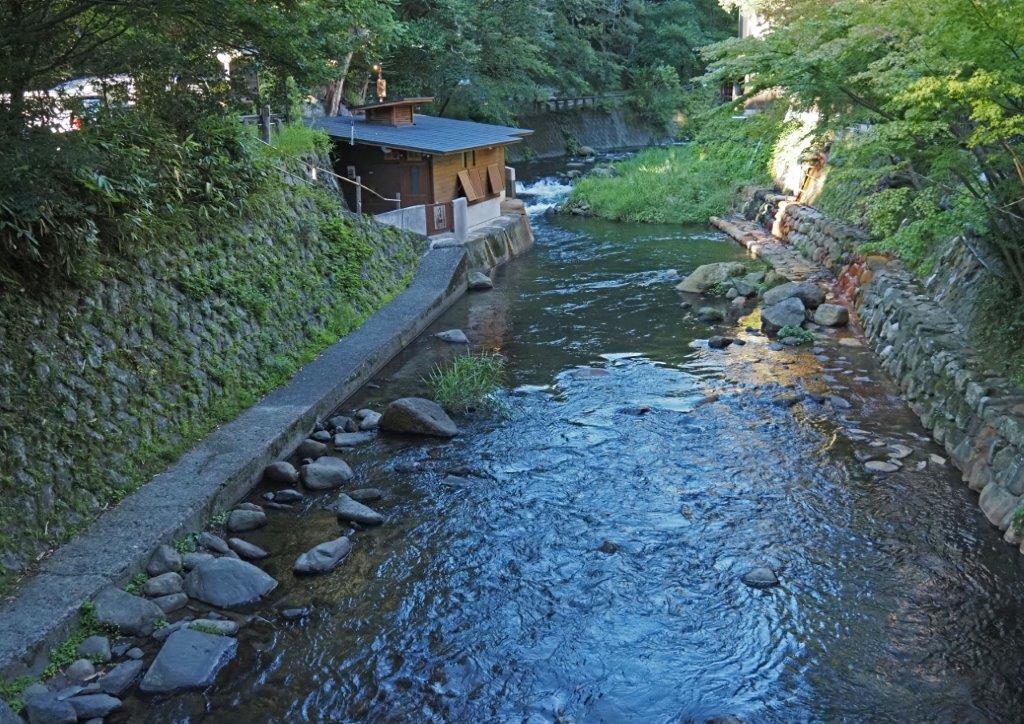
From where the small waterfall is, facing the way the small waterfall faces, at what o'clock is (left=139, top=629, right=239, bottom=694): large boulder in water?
The large boulder in water is roughly at 12 o'clock from the small waterfall.

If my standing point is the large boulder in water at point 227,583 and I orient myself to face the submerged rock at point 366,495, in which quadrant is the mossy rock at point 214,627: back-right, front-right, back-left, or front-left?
back-right

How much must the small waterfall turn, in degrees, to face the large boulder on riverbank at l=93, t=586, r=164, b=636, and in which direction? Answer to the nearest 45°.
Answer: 0° — it already faces it

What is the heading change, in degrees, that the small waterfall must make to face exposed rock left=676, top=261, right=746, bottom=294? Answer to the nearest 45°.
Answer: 0° — it already faces it

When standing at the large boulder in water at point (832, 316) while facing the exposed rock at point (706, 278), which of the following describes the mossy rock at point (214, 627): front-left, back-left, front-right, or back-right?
back-left

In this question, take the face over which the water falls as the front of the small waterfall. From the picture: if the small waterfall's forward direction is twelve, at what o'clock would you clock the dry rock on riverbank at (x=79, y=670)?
The dry rock on riverbank is roughly at 12 o'clock from the small waterfall.

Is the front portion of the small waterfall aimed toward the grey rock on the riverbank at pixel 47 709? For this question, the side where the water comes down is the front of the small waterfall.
yes

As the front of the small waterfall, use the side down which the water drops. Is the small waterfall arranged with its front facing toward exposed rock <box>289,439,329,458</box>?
yes

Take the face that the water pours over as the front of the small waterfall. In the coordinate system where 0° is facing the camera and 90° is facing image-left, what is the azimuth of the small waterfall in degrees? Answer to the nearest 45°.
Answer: approximately 0°

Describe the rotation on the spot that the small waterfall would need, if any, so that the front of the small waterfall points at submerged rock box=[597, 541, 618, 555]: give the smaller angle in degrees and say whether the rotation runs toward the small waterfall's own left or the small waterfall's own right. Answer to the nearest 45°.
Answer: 0° — it already faces it
